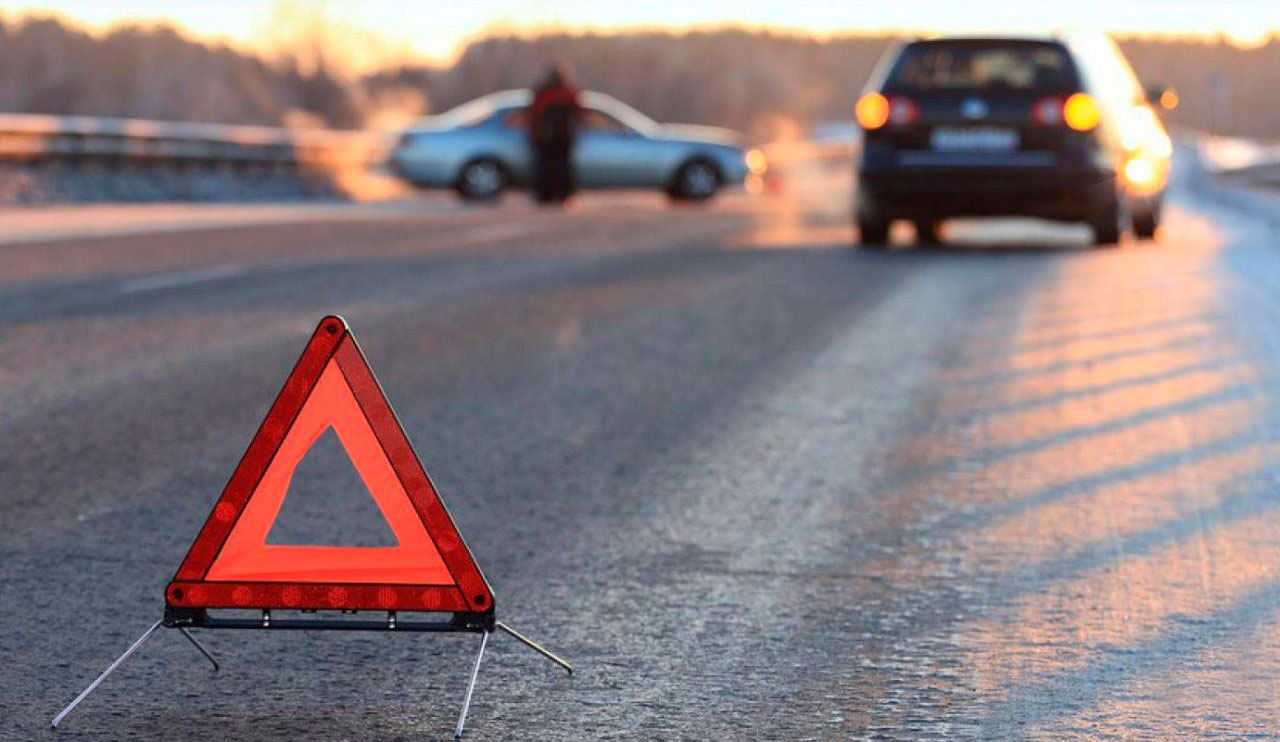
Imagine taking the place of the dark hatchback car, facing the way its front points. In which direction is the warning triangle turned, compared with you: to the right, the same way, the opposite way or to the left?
the opposite way

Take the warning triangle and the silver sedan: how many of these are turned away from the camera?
0

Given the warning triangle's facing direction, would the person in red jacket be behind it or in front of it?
behind

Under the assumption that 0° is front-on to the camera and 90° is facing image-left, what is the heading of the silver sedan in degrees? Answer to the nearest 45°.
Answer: approximately 270°

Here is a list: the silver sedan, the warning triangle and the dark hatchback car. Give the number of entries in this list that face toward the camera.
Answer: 1

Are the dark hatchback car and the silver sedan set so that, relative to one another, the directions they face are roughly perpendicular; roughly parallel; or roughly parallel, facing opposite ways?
roughly perpendicular

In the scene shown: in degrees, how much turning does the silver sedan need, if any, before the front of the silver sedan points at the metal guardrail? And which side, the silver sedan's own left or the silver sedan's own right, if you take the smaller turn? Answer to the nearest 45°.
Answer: approximately 135° to the silver sedan's own left

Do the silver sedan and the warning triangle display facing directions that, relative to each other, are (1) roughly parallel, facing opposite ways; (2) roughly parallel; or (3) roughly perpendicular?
roughly perpendicular

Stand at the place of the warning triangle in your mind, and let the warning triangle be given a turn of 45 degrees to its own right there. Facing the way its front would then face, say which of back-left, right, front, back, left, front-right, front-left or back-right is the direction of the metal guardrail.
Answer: back-right

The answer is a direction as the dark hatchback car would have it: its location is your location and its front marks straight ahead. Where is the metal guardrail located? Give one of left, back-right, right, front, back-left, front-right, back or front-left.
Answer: front-left

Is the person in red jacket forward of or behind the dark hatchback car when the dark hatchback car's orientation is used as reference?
forward

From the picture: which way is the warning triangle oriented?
toward the camera

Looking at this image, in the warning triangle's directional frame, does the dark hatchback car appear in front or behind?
behind

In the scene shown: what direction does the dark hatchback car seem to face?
away from the camera
